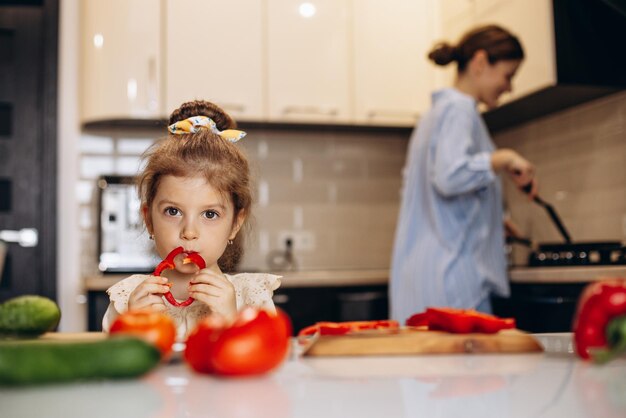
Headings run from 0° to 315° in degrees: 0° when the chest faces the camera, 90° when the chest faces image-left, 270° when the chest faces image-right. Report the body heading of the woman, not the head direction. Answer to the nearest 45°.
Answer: approximately 270°

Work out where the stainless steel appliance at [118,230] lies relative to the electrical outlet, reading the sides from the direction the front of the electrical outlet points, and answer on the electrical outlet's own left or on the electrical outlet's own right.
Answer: on the electrical outlet's own right

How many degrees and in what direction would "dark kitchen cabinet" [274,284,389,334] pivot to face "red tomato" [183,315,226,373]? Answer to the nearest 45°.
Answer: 0° — it already faces it

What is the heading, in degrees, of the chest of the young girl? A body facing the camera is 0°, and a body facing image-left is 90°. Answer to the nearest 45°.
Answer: approximately 0°

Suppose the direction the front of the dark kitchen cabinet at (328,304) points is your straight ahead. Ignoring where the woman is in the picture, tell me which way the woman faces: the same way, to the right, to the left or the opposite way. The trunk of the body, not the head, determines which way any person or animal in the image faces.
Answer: to the left

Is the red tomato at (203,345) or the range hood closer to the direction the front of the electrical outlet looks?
the red tomato

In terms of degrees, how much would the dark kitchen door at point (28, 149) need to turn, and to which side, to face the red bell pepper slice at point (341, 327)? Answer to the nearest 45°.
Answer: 0° — it already faces it
